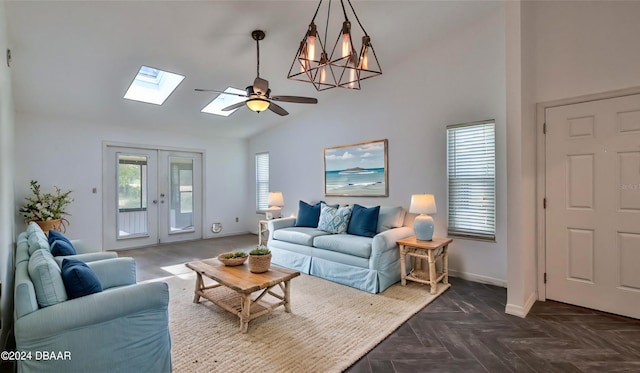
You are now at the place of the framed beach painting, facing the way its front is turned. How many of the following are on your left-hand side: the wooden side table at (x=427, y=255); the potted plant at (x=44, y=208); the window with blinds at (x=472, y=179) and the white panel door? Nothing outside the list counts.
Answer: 3

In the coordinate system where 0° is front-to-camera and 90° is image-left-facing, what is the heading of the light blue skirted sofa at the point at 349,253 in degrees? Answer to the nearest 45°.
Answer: approximately 45°

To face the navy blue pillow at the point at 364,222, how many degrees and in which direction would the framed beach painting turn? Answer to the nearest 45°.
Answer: approximately 45° to its left

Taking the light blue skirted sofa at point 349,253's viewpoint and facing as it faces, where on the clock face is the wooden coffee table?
The wooden coffee table is roughly at 12 o'clock from the light blue skirted sofa.

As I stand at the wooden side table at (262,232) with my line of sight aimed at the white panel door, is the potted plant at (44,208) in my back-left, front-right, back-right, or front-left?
back-right

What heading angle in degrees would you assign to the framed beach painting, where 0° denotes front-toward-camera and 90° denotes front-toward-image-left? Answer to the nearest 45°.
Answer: approximately 45°

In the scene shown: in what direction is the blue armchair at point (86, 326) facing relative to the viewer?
to the viewer's right

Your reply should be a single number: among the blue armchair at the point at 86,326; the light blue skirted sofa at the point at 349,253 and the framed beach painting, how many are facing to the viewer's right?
1
